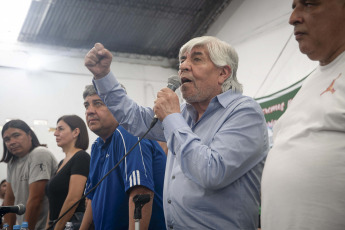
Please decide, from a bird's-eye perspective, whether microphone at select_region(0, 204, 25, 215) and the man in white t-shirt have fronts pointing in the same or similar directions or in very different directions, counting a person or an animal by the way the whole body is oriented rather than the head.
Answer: very different directions

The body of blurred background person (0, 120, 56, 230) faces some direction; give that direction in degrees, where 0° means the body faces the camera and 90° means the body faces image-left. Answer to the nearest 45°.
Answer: approximately 45°

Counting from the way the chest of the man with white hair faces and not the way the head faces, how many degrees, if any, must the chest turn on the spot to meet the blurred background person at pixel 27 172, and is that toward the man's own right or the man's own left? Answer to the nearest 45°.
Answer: approximately 90° to the man's own right

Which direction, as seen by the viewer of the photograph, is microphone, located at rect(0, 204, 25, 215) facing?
facing to the right of the viewer

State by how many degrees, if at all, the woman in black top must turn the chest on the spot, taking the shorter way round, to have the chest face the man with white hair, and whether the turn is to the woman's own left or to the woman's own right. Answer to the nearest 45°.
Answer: approximately 90° to the woman's own left
